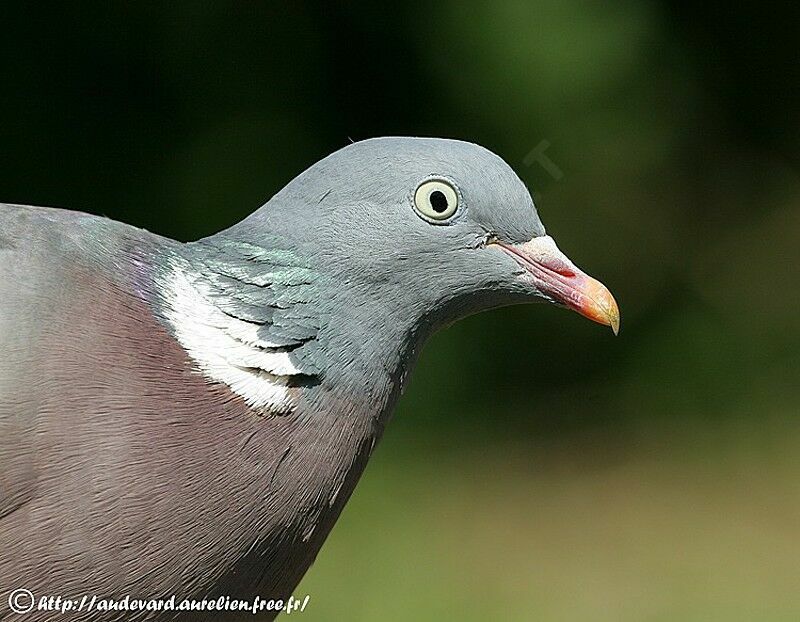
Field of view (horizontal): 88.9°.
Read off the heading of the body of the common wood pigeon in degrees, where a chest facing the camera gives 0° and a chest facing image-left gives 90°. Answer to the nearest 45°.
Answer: approximately 270°
